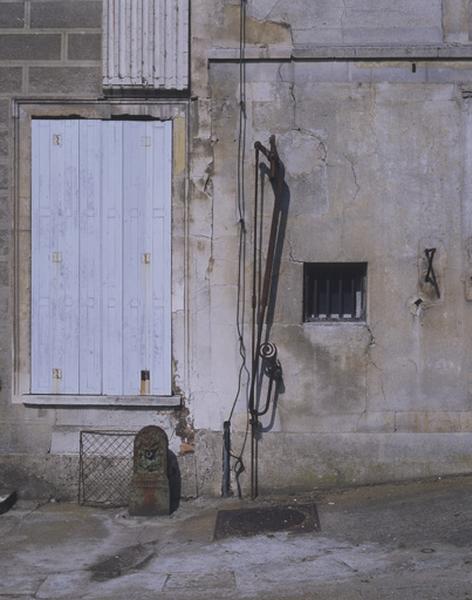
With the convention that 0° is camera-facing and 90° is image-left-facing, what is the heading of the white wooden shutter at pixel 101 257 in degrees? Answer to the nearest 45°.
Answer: approximately 0°

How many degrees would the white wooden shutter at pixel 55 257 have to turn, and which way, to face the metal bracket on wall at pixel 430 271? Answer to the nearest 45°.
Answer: approximately 90° to its left

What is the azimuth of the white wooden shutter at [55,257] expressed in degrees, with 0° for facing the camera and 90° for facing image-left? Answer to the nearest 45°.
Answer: approximately 0°

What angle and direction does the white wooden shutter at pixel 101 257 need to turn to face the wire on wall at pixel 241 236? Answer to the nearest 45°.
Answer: approximately 90° to its left

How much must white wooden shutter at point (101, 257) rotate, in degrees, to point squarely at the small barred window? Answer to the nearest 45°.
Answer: approximately 90° to its left

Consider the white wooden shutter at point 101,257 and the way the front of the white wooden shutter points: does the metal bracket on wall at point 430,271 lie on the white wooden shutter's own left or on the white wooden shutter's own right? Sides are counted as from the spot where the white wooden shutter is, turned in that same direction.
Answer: on the white wooden shutter's own left
